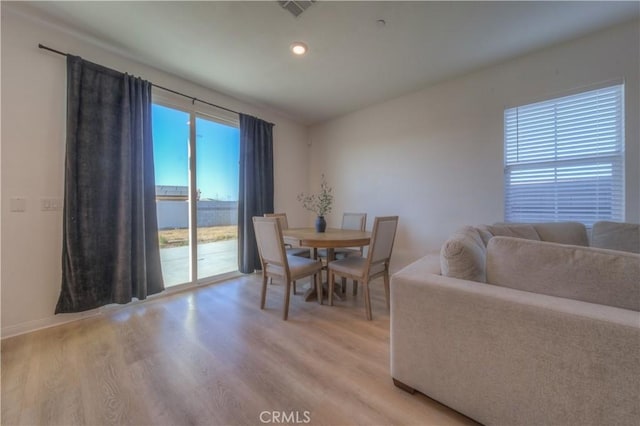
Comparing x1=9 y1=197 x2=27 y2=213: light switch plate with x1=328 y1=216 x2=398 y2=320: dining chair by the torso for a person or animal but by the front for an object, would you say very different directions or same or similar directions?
very different directions

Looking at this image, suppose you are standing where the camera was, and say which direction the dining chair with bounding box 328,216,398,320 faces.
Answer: facing away from the viewer and to the left of the viewer

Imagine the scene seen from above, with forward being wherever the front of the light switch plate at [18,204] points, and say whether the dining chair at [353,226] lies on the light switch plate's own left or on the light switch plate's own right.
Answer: on the light switch plate's own left

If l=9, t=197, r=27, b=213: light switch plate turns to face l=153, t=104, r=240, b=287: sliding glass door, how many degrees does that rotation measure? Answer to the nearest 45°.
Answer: approximately 90° to its left

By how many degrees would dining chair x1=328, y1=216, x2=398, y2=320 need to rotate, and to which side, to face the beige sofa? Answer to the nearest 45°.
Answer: approximately 180°

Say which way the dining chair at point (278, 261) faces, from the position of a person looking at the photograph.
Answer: facing away from the viewer and to the right of the viewer

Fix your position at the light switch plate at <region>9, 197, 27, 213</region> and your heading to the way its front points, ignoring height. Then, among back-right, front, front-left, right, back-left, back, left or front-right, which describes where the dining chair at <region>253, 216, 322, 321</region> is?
front-left

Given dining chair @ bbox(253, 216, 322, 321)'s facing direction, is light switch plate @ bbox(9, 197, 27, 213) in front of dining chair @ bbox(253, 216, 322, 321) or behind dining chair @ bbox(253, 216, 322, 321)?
behind

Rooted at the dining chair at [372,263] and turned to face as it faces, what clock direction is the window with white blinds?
The window with white blinds is roughly at 4 o'clock from the dining chair.

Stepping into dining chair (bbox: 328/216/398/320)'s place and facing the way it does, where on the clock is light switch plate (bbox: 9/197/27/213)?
The light switch plate is roughly at 10 o'clock from the dining chair.

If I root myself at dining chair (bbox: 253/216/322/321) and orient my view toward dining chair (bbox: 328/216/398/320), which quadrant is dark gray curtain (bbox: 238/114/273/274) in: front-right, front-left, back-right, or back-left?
back-left

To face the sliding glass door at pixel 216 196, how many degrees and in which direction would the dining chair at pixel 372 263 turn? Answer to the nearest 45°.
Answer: approximately 45° to its left

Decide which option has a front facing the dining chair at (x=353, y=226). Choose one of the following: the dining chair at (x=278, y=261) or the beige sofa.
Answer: the dining chair at (x=278, y=261)

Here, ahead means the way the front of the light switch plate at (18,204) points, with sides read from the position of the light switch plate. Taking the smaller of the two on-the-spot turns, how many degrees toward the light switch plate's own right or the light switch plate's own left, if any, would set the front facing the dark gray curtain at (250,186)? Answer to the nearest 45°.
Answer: approximately 90° to the light switch plate's own left
